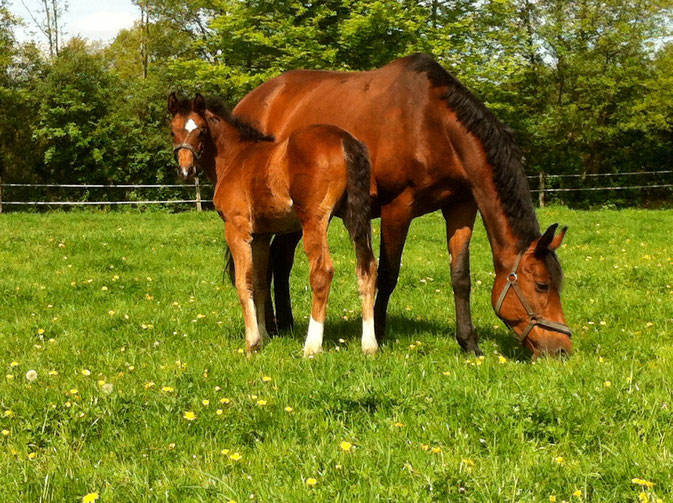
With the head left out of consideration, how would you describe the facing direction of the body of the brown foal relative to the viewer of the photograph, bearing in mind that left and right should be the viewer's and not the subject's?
facing away from the viewer and to the left of the viewer

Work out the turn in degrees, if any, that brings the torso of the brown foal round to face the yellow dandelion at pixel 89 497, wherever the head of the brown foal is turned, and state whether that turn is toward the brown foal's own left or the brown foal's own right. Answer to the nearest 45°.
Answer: approximately 135° to the brown foal's own left
